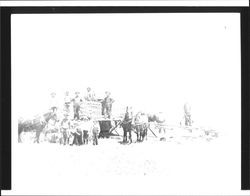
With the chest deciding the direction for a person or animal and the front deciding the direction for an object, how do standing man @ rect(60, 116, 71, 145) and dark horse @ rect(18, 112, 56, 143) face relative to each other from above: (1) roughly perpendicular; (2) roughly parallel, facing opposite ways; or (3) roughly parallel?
roughly perpendicular

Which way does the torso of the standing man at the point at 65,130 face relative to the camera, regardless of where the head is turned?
toward the camera
